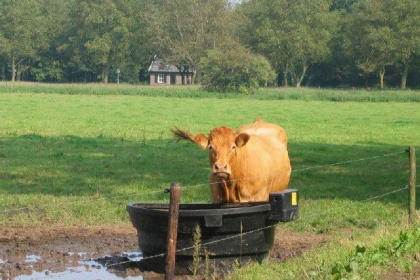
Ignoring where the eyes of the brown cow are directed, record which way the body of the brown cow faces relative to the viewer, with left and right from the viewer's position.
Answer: facing the viewer and to the left of the viewer

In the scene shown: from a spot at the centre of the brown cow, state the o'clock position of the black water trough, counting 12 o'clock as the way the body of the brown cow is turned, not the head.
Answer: The black water trough is roughly at 11 o'clock from the brown cow.
